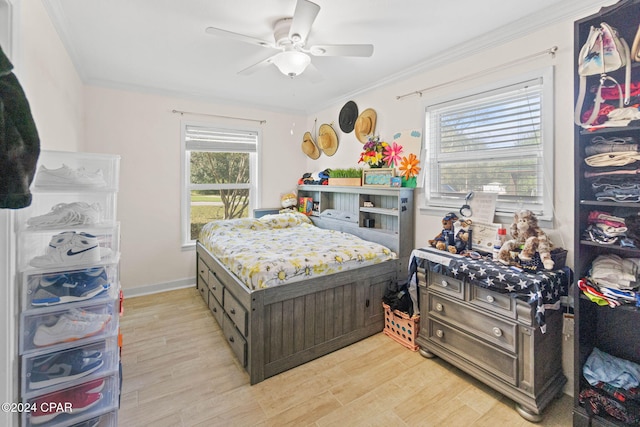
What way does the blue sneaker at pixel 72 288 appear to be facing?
to the viewer's left

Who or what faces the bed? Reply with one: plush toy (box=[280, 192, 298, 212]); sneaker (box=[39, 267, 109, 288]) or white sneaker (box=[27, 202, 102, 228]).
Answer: the plush toy

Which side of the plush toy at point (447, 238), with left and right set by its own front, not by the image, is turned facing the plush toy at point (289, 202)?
right

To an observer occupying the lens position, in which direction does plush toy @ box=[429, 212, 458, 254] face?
facing the viewer and to the left of the viewer

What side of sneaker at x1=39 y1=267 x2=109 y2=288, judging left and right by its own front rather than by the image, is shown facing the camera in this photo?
left

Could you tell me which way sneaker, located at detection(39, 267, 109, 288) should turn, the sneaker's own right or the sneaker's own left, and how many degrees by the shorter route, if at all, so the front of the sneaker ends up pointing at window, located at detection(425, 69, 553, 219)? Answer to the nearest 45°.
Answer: approximately 180°

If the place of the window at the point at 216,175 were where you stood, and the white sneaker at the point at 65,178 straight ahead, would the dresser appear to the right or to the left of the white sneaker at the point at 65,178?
left

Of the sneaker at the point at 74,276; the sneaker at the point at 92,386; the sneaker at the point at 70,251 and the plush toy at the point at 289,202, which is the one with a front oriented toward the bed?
the plush toy

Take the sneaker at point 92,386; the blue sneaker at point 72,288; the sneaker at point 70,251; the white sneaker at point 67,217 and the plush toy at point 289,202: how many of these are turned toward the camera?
1

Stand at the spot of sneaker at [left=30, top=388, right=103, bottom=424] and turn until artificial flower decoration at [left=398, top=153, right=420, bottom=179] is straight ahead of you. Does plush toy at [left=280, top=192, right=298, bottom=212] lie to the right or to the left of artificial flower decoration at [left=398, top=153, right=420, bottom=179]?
left

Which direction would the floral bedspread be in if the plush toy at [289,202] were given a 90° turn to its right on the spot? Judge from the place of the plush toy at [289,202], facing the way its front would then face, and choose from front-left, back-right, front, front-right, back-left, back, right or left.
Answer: left

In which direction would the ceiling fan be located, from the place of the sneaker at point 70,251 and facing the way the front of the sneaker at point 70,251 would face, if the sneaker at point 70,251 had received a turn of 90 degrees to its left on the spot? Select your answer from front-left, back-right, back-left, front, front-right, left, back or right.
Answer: left

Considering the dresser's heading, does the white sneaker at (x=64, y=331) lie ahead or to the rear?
ahead

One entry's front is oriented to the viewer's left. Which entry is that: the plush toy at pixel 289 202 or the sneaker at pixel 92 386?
the sneaker

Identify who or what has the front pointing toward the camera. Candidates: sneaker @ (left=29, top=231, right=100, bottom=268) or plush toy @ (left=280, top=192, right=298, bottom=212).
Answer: the plush toy

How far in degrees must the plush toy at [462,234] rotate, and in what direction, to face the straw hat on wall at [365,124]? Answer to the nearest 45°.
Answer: approximately 90° to its right

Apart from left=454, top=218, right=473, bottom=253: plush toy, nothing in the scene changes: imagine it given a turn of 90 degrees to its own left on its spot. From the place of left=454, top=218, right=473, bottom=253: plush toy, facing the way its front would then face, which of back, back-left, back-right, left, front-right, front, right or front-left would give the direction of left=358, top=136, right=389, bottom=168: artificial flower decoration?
back
